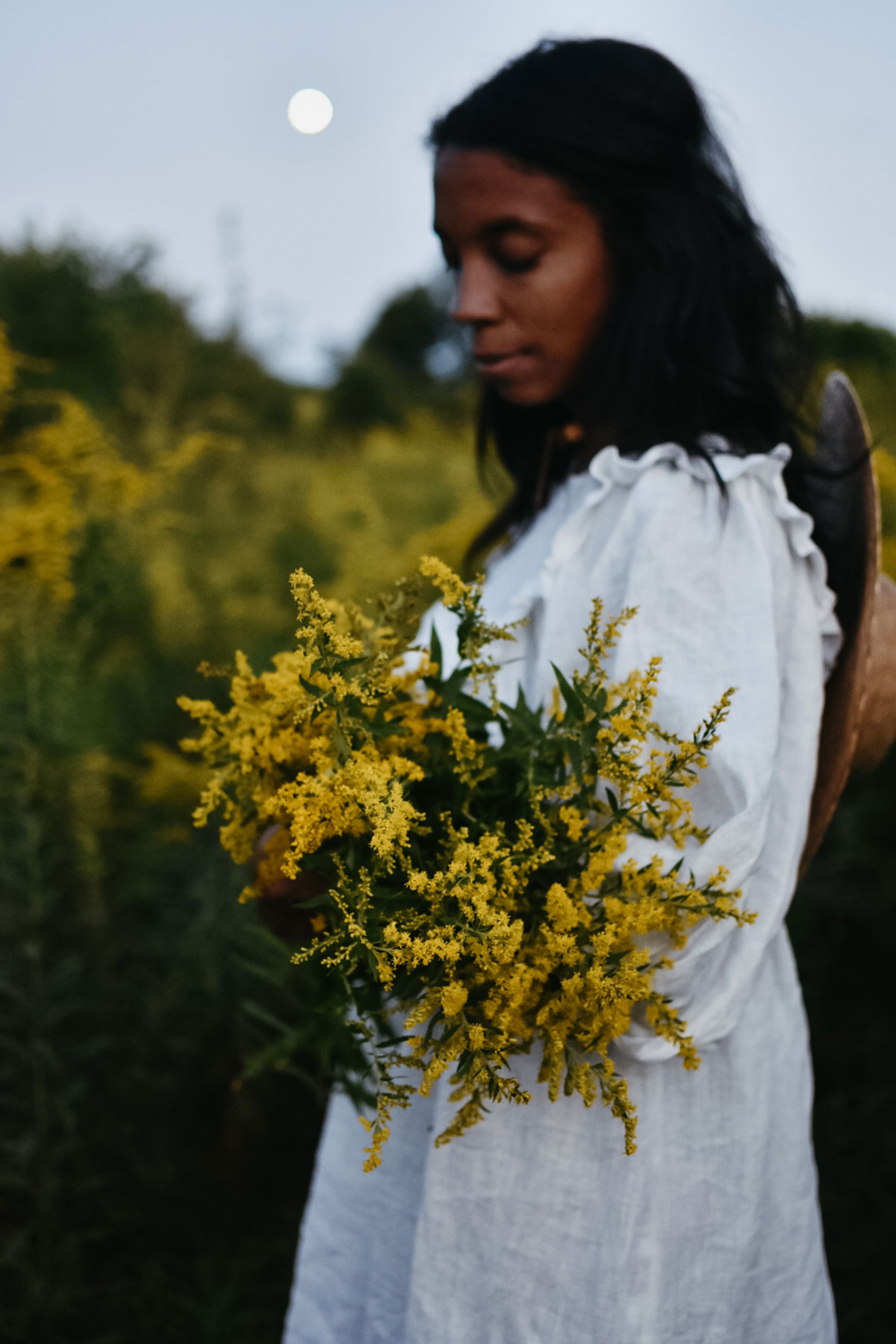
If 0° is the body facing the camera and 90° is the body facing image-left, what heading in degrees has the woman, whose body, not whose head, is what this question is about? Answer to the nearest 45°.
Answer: approximately 90°
